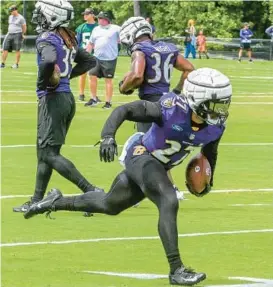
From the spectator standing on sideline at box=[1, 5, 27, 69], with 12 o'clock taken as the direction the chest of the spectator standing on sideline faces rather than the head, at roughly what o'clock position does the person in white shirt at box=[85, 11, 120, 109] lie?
The person in white shirt is roughly at 10 o'clock from the spectator standing on sideline.

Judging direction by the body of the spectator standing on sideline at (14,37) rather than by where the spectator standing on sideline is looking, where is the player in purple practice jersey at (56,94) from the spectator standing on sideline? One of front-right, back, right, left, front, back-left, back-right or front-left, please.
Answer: front-left

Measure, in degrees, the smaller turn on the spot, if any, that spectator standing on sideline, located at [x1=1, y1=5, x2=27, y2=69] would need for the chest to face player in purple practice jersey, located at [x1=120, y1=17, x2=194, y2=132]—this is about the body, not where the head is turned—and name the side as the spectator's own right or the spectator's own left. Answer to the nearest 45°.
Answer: approximately 45° to the spectator's own left

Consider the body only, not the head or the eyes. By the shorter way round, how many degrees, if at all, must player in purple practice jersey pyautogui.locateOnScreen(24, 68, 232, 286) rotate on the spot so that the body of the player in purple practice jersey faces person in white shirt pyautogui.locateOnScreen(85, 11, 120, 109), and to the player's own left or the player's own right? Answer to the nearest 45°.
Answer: approximately 135° to the player's own left

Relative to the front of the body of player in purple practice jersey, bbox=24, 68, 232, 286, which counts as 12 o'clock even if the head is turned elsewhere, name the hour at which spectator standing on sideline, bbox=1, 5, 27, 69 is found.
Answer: The spectator standing on sideline is roughly at 7 o'clock from the player in purple practice jersey.

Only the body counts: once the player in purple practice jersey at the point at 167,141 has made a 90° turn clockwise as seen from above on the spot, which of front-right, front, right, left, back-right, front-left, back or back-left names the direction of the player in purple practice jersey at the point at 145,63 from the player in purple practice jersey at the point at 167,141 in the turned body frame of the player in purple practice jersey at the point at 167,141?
back-right

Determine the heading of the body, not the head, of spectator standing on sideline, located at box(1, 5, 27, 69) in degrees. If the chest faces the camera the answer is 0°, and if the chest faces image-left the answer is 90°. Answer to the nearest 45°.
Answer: approximately 45°
